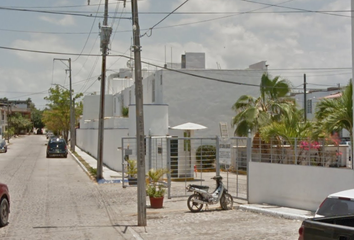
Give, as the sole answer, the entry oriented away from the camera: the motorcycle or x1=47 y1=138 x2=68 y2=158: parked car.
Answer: the parked car

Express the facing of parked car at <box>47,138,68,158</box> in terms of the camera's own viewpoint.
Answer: facing away from the viewer

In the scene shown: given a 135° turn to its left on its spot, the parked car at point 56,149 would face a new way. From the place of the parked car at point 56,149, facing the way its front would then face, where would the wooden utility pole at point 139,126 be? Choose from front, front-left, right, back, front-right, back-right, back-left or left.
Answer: front-left

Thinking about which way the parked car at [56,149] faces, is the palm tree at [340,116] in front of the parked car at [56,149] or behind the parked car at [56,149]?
behind

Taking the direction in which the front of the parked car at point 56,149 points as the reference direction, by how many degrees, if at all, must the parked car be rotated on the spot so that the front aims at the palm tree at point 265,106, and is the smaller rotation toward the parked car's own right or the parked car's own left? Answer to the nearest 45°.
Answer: approximately 135° to the parked car's own right

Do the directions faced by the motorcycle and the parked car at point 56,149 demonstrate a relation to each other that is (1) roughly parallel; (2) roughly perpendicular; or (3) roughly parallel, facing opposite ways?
roughly perpendicular

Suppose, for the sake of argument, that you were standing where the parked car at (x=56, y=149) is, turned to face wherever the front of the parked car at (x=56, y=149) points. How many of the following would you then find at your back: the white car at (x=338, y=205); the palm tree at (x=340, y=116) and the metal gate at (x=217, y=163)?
3
